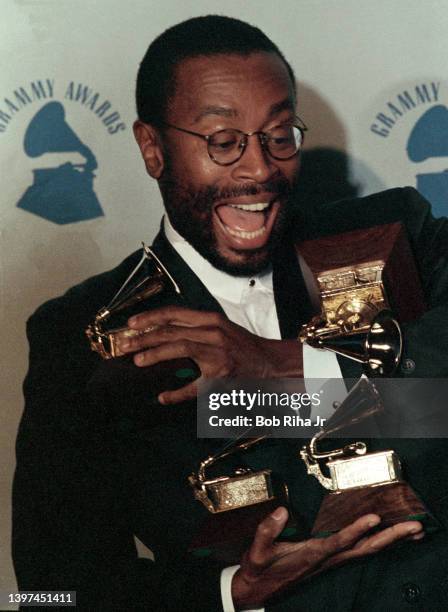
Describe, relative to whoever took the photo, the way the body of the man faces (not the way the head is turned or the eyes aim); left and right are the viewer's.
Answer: facing the viewer and to the right of the viewer
